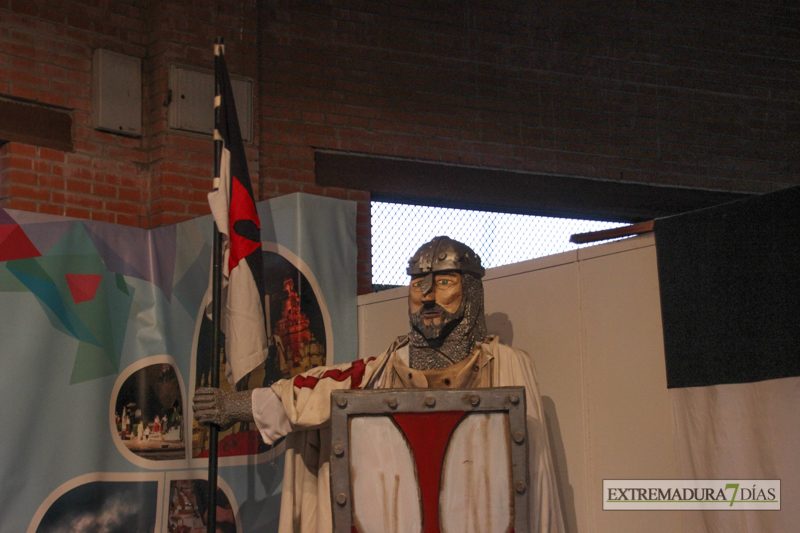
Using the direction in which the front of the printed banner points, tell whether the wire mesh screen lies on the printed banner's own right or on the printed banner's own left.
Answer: on the printed banner's own left

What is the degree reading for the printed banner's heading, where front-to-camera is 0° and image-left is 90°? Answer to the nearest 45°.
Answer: approximately 0°

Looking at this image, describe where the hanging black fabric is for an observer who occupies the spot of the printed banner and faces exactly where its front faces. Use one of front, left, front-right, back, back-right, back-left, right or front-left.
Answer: front-left
